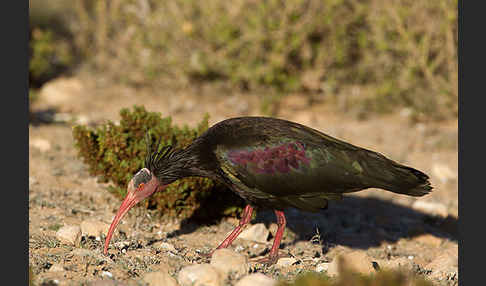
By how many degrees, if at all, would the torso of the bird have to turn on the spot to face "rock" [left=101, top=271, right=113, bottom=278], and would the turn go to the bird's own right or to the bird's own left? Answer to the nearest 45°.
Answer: approximately 45° to the bird's own left

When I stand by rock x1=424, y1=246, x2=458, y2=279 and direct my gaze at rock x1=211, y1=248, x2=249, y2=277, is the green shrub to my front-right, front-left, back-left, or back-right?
front-right

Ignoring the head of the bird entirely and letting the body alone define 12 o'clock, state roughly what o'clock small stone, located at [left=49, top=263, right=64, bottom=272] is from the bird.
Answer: The small stone is roughly at 11 o'clock from the bird.

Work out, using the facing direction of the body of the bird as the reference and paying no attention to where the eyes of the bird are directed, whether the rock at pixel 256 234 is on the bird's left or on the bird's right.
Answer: on the bird's right

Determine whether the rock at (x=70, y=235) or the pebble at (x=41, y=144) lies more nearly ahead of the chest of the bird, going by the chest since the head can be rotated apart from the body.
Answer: the rock

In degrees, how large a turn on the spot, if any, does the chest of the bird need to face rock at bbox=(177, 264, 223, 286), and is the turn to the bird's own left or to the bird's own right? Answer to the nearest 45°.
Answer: approximately 45° to the bird's own left

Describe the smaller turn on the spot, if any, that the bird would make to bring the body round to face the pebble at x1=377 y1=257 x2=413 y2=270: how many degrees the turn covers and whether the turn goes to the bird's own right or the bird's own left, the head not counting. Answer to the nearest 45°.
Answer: approximately 180°

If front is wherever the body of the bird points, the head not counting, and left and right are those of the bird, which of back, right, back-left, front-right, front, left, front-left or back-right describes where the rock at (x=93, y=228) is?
front

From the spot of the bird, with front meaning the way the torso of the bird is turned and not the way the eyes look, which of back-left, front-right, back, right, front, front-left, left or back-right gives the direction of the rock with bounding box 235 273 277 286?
left

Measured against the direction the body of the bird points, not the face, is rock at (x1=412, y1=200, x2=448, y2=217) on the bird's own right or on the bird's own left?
on the bird's own right

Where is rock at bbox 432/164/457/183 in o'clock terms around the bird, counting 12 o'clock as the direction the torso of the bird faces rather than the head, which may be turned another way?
The rock is roughly at 4 o'clock from the bird.

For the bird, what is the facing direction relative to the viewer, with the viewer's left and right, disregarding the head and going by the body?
facing to the left of the viewer

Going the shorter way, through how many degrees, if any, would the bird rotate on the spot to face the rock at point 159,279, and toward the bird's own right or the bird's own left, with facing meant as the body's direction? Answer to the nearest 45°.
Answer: approximately 45° to the bird's own left

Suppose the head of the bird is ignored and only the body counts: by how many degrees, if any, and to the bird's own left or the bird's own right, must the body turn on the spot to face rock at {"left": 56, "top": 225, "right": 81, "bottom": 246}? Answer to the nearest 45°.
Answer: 0° — it already faces it
